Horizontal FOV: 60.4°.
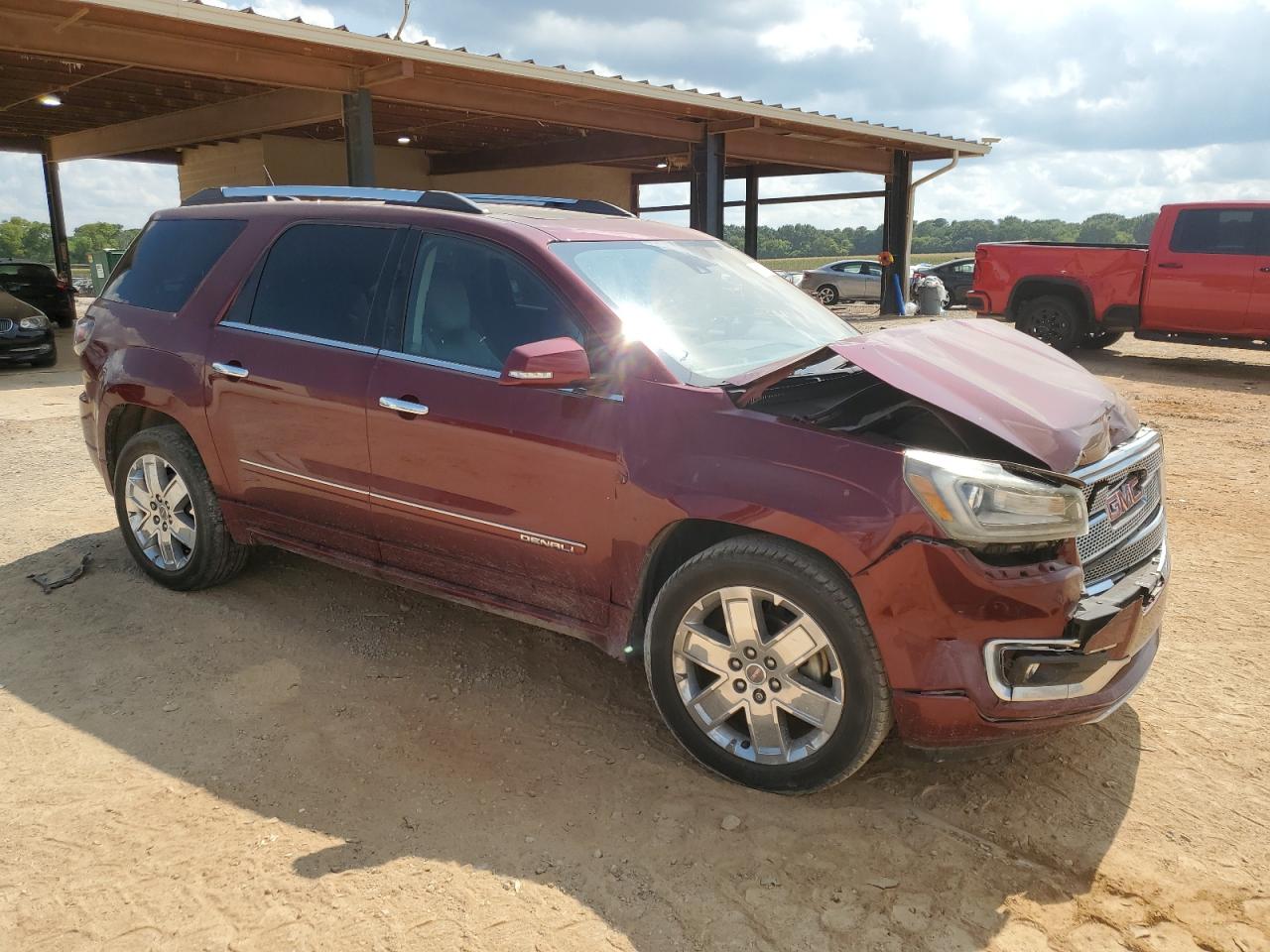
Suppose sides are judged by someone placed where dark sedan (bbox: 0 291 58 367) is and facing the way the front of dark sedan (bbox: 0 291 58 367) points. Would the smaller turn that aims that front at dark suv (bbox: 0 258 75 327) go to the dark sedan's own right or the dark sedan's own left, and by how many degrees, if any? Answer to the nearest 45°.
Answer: approximately 135° to the dark sedan's own left

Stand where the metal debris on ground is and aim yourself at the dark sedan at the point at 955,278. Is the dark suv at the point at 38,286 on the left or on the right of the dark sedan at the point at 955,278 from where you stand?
left

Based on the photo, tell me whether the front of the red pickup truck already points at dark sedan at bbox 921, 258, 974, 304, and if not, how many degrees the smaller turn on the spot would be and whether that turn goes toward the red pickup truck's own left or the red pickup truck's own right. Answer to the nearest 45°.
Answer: approximately 90° to the red pickup truck's own left

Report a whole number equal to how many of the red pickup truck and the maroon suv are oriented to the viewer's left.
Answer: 0

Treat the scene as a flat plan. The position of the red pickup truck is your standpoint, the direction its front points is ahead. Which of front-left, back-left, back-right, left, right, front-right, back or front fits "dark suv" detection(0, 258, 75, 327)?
back

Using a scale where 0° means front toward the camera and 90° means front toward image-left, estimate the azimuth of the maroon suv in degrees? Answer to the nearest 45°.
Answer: approximately 315°

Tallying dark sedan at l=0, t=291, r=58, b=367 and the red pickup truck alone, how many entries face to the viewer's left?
0

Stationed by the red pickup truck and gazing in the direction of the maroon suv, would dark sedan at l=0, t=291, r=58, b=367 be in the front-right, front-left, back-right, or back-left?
front-right

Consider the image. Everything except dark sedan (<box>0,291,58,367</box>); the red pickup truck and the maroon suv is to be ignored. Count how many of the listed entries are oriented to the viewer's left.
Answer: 0

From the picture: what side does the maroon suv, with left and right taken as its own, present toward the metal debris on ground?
back

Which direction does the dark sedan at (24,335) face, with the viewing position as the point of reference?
facing the viewer and to the right of the viewer

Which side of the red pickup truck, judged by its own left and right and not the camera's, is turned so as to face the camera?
right

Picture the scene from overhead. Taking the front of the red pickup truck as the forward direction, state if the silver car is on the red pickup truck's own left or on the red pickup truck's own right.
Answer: on the red pickup truck's own left

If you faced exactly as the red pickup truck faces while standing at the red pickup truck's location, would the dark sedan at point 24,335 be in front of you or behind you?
behind
